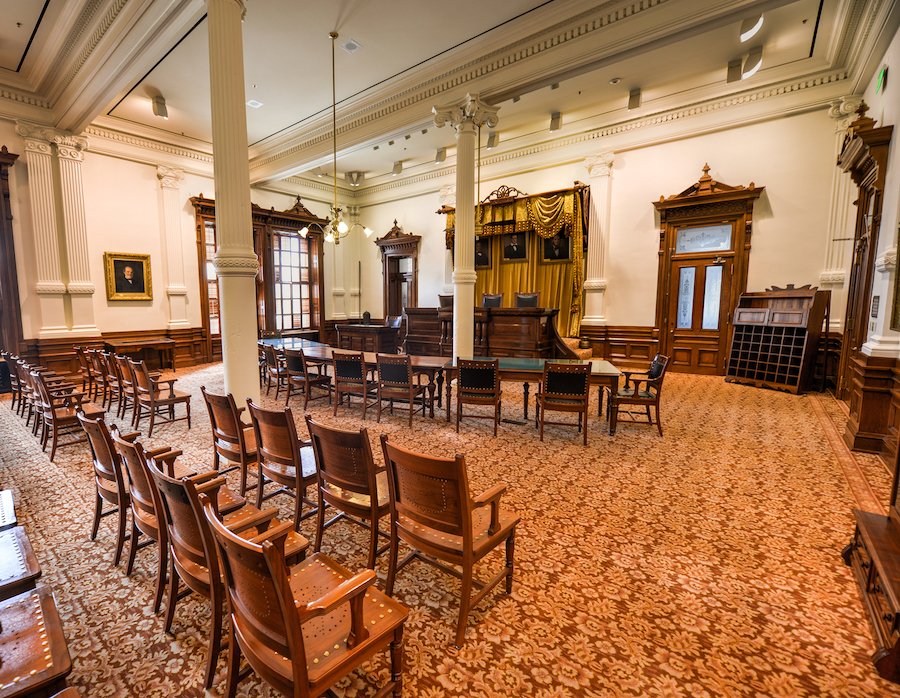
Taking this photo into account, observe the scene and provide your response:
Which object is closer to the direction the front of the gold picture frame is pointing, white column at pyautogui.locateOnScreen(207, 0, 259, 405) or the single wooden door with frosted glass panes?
the single wooden door with frosted glass panes

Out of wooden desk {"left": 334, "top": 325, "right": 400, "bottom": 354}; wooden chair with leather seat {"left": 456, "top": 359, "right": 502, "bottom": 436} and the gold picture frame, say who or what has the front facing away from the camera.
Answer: the wooden chair with leather seat

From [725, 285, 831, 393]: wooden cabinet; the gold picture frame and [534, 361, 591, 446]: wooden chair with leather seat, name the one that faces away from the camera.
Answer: the wooden chair with leather seat

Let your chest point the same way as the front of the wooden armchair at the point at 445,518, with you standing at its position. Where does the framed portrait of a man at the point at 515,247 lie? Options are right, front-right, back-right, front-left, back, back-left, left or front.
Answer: front-left

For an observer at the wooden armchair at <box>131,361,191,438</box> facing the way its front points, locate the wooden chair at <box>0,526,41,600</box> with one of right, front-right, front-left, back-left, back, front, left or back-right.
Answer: back-right

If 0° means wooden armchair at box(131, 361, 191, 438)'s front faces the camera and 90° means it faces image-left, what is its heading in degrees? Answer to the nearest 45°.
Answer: approximately 225°

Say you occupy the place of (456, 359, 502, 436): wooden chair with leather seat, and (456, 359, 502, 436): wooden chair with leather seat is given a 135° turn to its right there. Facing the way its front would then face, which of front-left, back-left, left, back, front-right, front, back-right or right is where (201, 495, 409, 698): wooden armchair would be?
front-right

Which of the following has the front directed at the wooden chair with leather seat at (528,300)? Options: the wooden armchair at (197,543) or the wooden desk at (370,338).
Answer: the wooden armchair

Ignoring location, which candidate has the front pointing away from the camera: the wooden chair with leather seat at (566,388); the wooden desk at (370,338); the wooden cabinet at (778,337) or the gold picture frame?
the wooden chair with leather seat

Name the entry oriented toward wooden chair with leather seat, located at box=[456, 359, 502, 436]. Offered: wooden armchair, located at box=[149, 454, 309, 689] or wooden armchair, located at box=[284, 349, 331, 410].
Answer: wooden armchair, located at box=[149, 454, 309, 689]

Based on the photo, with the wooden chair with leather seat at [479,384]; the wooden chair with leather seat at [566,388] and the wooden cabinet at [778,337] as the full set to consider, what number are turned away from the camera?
2

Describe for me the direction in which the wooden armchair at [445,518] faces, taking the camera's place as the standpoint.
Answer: facing away from the viewer and to the right of the viewer

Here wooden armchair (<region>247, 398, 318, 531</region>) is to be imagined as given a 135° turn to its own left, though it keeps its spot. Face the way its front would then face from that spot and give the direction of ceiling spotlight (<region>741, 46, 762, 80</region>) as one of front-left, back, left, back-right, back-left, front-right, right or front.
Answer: back

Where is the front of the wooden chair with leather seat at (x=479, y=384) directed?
away from the camera

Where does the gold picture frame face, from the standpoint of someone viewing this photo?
facing the viewer and to the right of the viewer

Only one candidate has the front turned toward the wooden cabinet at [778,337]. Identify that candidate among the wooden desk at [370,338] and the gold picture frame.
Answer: the gold picture frame

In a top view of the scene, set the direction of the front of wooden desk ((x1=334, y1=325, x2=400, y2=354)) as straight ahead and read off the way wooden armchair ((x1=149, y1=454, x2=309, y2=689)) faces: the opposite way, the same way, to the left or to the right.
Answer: the opposite way
